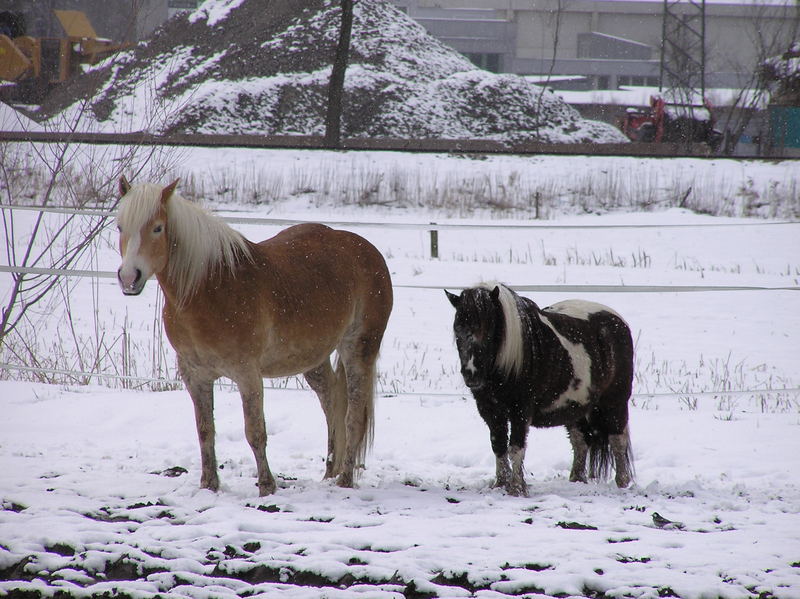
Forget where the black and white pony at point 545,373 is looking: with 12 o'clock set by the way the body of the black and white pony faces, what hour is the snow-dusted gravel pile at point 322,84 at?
The snow-dusted gravel pile is roughly at 4 o'clock from the black and white pony.

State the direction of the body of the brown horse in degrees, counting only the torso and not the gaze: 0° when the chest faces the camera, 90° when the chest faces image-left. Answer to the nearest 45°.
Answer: approximately 45°

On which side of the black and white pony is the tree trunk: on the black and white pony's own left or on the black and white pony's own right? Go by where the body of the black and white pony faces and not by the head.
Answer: on the black and white pony's own right

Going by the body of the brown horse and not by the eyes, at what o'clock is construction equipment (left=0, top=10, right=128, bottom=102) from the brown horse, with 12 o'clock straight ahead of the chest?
The construction equipment is roughly at 4 o'clock from the brown horse.

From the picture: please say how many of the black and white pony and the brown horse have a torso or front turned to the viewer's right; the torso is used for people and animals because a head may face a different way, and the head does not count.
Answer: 0

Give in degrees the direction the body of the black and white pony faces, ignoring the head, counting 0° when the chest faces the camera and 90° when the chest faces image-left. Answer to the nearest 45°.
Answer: approximately 45°

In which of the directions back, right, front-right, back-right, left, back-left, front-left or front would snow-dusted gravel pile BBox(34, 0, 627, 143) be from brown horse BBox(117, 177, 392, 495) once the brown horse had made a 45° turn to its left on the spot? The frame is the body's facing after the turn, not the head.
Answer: back
